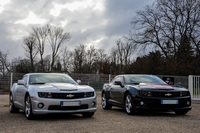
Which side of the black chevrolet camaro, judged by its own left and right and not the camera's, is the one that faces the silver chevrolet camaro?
right

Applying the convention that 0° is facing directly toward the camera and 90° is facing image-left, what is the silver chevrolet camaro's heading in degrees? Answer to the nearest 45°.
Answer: approximately 315°

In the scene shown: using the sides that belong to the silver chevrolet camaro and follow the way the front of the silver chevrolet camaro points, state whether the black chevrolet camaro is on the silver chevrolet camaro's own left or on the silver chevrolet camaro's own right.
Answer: on the silver chevrolet camaro's own left

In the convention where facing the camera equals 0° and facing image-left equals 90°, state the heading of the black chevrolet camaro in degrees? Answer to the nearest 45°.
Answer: approximately 315°
